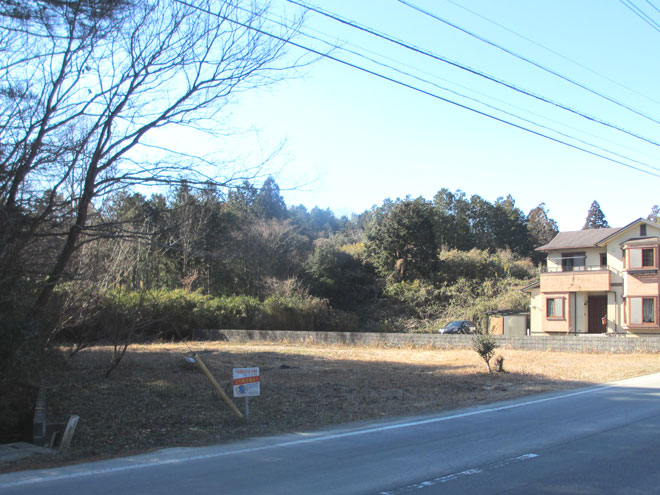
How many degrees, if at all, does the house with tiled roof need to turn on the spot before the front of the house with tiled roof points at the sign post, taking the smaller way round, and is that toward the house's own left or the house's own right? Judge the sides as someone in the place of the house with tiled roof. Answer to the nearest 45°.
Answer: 0° — it already faces it

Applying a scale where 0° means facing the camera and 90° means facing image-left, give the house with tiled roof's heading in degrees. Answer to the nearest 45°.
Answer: approximately 0°
